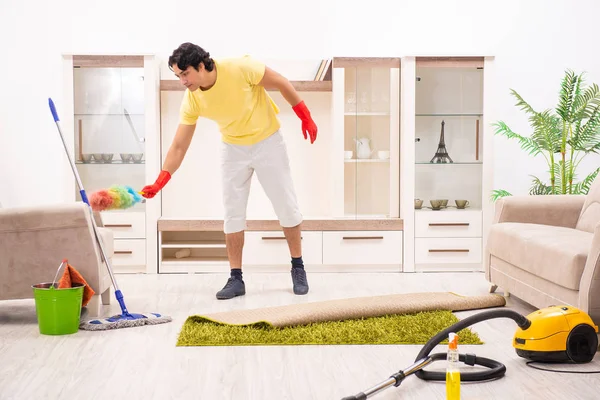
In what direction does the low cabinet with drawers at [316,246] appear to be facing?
toward the camera

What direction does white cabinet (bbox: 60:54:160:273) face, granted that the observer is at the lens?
facing the viewer

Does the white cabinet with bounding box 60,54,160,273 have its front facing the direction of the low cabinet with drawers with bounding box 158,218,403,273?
no

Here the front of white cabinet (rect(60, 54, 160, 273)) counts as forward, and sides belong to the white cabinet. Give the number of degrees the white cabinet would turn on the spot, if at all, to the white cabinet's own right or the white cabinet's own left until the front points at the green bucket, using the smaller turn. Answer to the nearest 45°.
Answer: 0° — it already faces it

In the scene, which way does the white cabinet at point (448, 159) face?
toward the camera

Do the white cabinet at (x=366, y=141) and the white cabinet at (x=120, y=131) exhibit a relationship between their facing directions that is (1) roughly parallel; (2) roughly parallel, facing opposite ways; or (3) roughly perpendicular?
roughly parallel

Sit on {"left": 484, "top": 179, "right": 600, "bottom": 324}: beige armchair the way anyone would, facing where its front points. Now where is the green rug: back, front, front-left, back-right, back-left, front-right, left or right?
front

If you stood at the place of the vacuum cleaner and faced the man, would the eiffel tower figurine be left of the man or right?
right

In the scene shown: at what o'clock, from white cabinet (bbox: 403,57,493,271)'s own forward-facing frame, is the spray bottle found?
The spray bottle is roughly at 12 o'clock from the white cabinet.

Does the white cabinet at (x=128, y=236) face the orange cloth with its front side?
yes

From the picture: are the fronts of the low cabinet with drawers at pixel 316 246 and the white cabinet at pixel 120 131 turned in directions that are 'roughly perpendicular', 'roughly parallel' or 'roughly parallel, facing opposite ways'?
roughly parallel

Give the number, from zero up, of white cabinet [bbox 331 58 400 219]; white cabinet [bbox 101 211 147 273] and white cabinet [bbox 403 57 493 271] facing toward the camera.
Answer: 3

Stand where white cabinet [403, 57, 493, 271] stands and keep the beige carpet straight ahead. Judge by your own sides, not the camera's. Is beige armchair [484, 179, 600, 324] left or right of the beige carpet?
left

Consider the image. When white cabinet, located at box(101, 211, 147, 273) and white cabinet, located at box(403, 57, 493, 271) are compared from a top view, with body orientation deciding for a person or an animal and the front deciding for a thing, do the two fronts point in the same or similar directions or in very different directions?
same or similar directions

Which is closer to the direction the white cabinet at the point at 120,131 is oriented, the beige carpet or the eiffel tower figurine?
the beige carpet

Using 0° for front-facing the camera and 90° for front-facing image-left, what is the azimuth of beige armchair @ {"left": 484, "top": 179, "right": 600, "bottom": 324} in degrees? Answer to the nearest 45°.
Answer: approximately 45°
